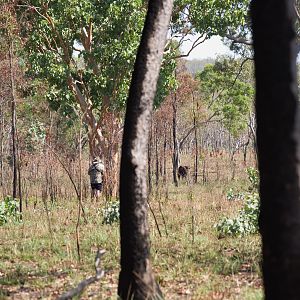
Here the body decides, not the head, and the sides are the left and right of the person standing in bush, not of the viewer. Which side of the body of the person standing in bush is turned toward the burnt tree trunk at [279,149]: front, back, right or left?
back

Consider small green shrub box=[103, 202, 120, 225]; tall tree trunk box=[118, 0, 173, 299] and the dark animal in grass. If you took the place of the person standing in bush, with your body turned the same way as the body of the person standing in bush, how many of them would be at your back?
2

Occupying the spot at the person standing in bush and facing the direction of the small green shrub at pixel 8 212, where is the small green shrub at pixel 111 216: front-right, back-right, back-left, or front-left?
front-left

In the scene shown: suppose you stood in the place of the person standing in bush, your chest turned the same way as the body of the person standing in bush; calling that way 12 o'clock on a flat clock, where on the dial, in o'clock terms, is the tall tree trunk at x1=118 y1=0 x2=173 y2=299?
The tall tree trunk is roughly at 6 o'clock from the person standing in bush.

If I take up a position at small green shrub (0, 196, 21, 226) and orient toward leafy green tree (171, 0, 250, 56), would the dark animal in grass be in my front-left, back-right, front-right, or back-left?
front-left

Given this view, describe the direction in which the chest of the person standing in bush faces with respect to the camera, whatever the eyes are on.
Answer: away from the camera

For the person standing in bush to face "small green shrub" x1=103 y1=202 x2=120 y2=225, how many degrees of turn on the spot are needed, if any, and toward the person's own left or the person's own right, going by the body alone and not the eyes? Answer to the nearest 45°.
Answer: approximately 180°
